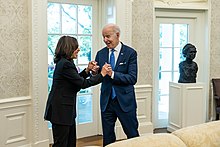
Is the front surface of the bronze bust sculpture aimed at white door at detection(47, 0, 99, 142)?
no

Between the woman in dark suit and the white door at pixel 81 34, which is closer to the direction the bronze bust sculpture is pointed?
the woman in dark suit

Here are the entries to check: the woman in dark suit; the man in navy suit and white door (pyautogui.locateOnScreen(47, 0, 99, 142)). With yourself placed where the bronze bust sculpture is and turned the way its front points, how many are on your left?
0

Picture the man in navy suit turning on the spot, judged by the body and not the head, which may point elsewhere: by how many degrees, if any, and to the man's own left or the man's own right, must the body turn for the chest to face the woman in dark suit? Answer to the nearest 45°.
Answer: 0° — they already face them

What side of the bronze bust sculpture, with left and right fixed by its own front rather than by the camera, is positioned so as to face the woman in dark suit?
right

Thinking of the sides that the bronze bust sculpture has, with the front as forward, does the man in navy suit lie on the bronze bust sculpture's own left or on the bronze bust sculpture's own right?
on the bronze bust sculpture's own right

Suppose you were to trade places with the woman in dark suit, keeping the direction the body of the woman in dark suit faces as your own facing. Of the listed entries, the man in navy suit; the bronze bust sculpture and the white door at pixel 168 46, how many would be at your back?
0

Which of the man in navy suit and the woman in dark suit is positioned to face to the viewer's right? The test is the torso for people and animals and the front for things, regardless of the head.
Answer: the woman in dark suit

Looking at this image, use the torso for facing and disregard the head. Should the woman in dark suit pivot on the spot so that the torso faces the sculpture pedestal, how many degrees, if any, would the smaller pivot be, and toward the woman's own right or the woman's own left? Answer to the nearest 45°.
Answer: approximately 45° to the woman's own left

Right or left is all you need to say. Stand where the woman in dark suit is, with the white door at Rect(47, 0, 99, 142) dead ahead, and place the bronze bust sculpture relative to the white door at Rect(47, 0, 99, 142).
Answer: right

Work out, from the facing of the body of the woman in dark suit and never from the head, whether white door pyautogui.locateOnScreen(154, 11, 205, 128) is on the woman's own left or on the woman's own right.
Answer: on the woman's own left

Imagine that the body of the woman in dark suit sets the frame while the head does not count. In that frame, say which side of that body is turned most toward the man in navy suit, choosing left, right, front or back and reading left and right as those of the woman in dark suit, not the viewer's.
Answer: front

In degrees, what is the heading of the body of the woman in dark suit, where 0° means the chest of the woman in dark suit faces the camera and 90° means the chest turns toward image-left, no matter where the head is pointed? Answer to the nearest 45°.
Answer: approximately 270°

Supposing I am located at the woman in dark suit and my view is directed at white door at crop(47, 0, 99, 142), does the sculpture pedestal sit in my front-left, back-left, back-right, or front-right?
front-right

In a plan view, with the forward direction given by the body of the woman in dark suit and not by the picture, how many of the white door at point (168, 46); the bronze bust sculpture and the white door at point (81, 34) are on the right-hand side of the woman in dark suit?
0

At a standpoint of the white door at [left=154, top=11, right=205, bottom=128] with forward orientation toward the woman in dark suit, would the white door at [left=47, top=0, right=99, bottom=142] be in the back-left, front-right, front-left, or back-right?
front-right

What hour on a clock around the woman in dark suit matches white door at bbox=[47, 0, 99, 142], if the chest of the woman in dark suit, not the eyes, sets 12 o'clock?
The white door is roughly at 9 o'clock from the woman in dark suit.

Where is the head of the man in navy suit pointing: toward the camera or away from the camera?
toward the camera

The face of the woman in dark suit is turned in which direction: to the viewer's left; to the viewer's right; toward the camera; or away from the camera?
to the viewer's right
